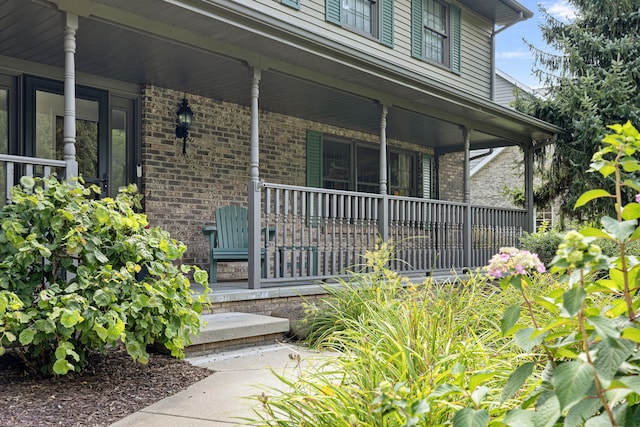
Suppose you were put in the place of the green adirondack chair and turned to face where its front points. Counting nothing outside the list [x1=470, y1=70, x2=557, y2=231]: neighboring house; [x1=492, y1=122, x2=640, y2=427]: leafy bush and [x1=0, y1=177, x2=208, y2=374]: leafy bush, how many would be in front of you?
2

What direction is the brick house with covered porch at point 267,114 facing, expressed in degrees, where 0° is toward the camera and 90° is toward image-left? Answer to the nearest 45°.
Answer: approximately 315°

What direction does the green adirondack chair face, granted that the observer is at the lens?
facing the viewer

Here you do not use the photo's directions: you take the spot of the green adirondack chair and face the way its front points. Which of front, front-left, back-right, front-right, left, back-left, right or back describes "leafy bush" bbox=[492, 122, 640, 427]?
front

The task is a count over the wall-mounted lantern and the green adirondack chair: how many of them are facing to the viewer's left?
0

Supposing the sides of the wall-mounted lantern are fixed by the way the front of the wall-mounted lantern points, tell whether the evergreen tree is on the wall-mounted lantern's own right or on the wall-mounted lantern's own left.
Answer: on the wall-mounted lantern's own left

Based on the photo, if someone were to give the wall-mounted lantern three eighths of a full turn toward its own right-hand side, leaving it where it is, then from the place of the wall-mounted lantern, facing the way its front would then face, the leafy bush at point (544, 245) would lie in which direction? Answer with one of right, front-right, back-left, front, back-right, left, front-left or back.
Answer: back

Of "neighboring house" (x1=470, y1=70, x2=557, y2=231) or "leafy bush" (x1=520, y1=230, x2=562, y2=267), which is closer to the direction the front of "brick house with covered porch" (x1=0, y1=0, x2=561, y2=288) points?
the leafy bush

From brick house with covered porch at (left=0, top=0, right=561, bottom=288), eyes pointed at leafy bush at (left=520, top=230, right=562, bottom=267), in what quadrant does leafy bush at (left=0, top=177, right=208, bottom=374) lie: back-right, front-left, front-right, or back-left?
back-right

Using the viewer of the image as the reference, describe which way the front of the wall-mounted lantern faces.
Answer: facing the viewer and to the right of the viewer

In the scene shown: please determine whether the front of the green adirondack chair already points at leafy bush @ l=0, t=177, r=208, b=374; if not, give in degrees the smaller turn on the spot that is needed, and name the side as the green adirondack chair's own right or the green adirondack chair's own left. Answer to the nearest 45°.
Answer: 0° — it already faces it

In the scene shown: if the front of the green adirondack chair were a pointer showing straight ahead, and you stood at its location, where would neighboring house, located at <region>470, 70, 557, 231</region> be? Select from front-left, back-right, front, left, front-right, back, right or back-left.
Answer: back-left

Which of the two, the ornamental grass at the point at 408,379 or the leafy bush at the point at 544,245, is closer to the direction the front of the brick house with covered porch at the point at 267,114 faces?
the ornamental grass

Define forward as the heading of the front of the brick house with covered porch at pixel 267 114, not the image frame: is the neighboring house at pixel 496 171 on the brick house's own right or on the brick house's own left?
on the brick house's own left

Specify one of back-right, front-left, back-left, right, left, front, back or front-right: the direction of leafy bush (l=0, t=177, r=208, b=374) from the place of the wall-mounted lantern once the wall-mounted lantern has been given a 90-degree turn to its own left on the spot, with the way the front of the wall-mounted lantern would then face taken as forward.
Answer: back-right

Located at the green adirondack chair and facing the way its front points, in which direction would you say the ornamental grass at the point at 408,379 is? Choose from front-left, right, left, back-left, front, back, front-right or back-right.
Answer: front
